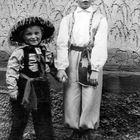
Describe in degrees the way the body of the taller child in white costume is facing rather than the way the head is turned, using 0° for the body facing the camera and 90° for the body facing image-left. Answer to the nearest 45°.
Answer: approximately 0°

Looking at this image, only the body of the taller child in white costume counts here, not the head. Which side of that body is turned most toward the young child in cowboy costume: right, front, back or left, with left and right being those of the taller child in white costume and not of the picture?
right
